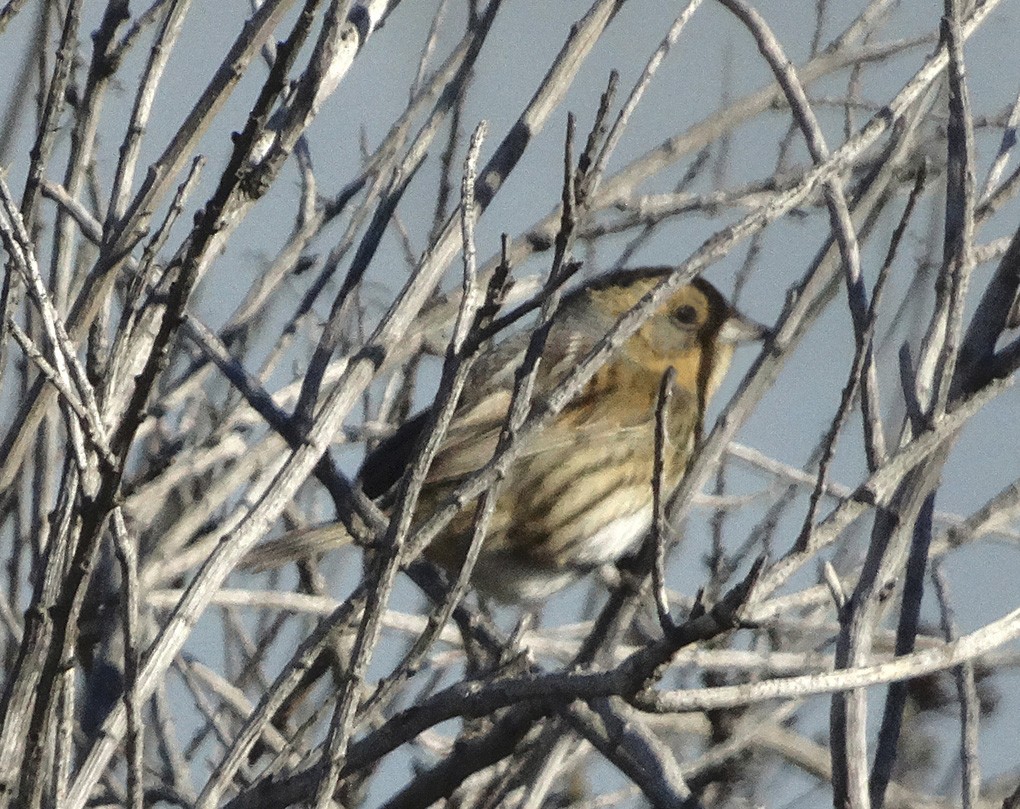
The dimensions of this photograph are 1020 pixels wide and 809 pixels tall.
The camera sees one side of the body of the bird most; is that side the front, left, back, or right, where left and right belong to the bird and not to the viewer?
right
